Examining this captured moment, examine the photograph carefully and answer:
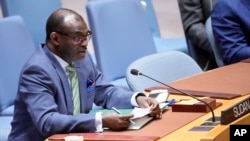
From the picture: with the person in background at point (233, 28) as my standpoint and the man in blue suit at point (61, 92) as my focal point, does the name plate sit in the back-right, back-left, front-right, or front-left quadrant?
front-left

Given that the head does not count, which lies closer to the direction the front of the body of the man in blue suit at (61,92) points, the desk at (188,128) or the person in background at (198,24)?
the desk

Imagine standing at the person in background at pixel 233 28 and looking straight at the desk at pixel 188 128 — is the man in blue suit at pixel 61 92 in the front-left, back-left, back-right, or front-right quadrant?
front-right

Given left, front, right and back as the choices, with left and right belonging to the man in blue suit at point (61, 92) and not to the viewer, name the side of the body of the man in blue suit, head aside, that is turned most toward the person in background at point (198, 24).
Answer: left

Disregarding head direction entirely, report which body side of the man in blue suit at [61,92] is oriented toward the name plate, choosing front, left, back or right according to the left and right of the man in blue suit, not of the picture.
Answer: front

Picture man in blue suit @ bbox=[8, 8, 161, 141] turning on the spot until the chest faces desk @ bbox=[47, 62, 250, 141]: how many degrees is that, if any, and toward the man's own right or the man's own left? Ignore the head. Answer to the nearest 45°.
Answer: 0° — they already face it

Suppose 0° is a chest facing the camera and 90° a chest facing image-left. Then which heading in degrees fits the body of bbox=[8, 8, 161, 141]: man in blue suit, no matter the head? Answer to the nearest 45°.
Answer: approximately 315°

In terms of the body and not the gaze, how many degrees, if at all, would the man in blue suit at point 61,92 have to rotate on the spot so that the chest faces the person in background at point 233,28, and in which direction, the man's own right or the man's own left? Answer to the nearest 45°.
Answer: approximately 90° to the man's own left
